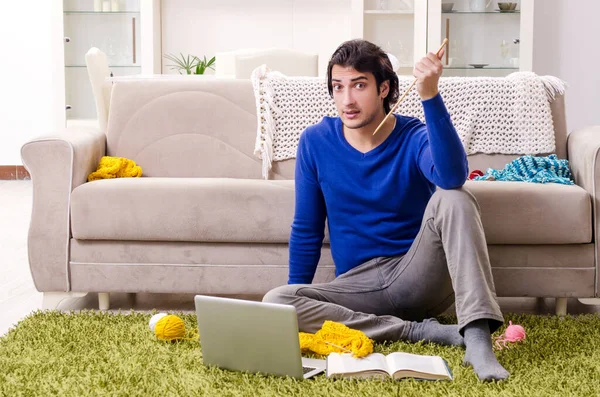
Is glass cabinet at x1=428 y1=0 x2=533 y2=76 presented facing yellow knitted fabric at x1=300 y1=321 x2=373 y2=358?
yes

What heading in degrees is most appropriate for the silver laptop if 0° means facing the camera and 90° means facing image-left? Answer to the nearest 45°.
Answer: approximately 225°

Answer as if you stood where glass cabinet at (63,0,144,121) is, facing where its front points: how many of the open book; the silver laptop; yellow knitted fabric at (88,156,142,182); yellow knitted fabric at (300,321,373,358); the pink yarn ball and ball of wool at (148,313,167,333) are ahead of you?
6

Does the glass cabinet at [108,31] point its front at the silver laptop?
yes

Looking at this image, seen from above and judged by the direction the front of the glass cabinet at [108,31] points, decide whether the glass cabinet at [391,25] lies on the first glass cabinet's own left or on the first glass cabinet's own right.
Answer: on the first glass cabinet's own left

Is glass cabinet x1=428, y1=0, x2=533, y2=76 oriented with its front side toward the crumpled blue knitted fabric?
yes

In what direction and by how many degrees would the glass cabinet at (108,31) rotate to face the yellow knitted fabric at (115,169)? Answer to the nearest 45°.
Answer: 0° — it already faces it

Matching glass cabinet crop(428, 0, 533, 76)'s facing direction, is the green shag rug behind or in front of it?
in front

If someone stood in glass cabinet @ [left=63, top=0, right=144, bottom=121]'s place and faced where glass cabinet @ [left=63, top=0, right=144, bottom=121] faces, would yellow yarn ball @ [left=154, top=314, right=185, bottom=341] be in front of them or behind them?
in front

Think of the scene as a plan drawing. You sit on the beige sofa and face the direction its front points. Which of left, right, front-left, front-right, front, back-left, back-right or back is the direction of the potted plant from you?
back
